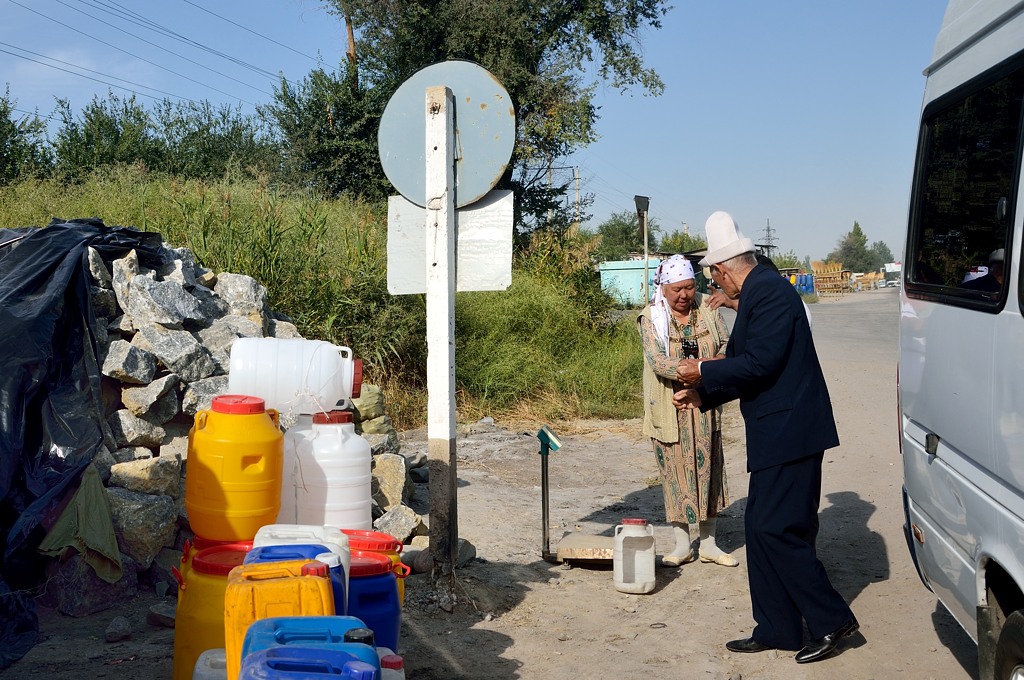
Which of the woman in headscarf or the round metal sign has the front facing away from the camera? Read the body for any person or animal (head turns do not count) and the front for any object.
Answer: the round metal sign

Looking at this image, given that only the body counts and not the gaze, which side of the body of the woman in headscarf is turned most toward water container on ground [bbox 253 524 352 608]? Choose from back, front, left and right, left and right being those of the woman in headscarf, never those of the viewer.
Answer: right

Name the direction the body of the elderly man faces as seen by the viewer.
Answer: to the viewer's left

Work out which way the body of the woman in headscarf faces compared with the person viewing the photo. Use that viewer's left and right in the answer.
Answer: facing the viewer and to the right of the viewer

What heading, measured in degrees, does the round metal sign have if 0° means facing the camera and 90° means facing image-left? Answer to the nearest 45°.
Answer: approximately 180°

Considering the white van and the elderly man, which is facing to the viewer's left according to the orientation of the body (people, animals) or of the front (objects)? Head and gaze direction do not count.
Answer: the elderly man

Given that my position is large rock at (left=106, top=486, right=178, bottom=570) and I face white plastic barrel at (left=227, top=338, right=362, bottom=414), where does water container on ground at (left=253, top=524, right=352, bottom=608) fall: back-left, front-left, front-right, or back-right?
front-right

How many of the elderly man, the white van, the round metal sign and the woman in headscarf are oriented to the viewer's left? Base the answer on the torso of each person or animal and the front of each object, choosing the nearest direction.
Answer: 1

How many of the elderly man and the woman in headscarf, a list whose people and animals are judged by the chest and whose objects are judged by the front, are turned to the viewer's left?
1

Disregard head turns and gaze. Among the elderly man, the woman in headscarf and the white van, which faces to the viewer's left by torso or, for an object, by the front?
the elderly man

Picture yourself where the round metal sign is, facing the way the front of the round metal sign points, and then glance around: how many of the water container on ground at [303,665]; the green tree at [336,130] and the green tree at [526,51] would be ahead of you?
2

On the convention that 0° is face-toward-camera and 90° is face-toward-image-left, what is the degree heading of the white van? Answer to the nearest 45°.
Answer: approximately 315°
